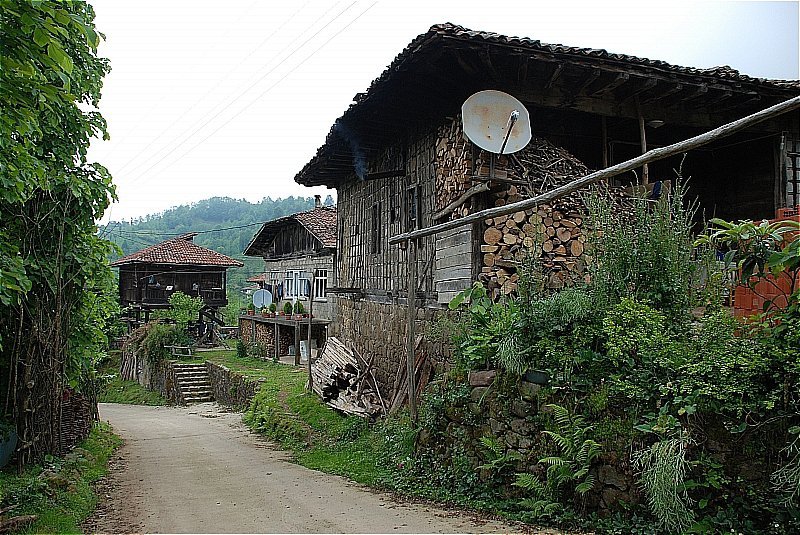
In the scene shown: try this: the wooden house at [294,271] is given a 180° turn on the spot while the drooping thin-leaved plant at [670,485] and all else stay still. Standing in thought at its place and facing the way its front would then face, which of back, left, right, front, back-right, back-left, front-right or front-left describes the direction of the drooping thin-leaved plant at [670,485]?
back-right

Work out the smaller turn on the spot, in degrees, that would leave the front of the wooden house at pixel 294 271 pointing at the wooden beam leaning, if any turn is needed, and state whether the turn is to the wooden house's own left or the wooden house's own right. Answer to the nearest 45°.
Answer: approximately 45° to the wooden house's own left

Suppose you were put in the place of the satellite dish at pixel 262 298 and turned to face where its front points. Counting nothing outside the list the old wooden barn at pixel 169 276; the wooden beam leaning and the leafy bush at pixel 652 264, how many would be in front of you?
2

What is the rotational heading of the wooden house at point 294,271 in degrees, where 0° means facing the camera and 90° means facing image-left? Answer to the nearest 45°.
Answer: approximately 45°

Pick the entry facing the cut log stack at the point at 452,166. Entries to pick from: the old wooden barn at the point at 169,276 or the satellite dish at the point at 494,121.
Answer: the old wooden barn

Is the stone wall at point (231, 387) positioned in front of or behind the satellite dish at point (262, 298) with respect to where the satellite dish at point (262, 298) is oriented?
in front

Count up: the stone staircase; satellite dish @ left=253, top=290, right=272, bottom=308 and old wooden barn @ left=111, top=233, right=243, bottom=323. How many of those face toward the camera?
3

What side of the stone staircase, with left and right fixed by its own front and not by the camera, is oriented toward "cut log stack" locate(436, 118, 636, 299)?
front

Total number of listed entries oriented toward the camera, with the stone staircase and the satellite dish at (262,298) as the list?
2

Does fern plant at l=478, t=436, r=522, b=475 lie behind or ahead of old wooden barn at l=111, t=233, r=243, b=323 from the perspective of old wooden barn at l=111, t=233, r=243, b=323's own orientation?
ahead

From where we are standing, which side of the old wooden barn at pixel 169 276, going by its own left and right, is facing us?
front
